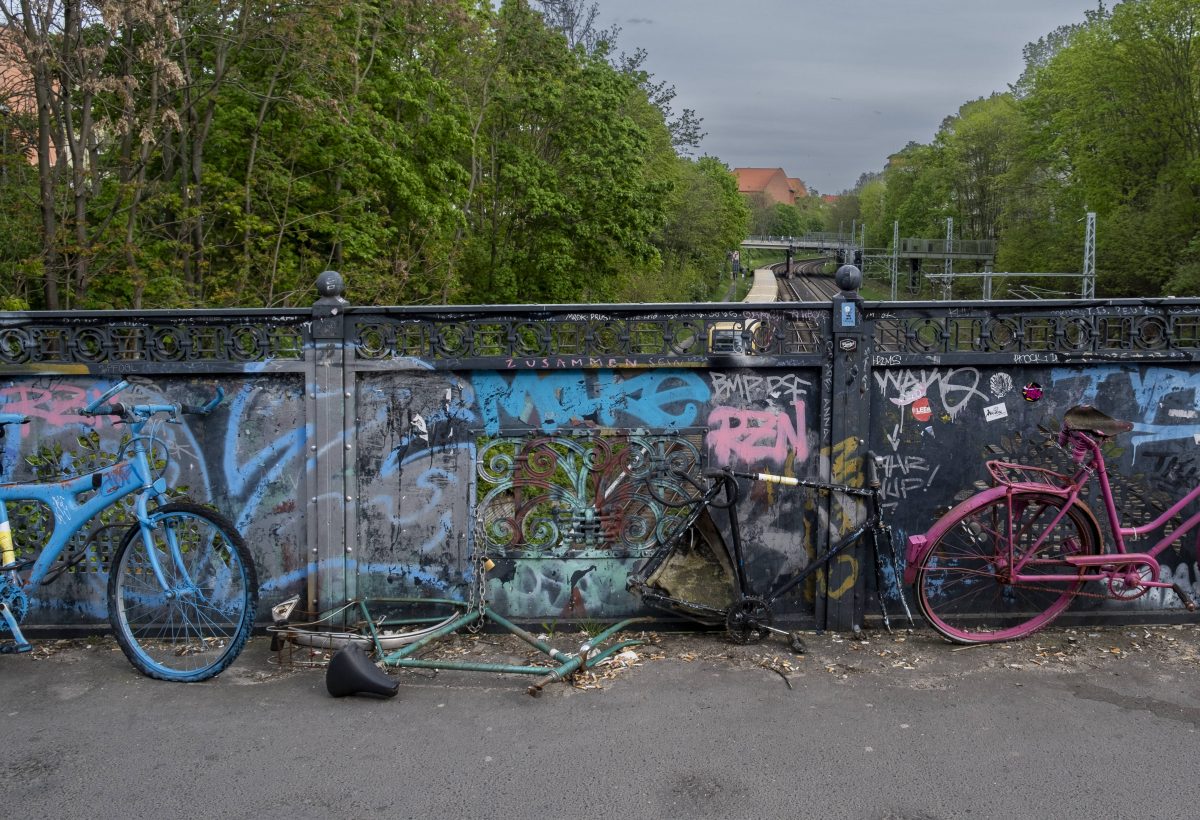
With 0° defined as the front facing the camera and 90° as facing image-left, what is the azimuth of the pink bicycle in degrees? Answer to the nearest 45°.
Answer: approximately 270°

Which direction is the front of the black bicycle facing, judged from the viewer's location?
facing to the right of the viewer

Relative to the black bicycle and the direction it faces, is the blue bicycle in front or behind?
behind

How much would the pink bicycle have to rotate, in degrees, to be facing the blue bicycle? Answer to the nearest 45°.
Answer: approximately 135° to its right

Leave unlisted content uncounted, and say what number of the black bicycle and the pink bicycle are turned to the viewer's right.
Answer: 2

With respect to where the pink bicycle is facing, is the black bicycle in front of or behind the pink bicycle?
behind

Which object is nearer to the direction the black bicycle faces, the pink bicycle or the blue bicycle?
the pink bicycle

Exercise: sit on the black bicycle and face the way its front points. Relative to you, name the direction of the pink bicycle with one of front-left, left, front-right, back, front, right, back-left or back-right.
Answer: front
